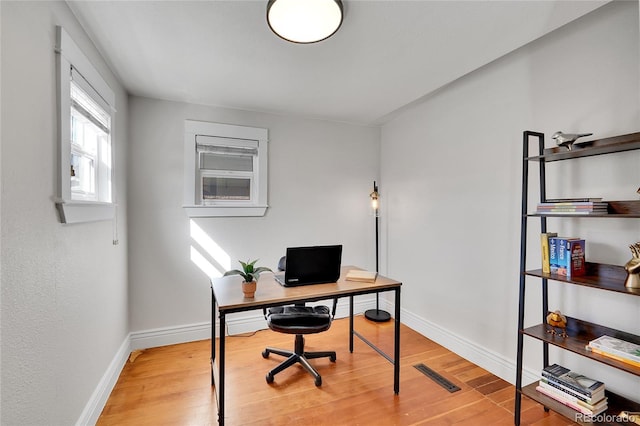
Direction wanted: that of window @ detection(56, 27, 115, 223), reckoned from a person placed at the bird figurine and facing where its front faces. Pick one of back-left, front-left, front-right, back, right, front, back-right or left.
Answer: front-left

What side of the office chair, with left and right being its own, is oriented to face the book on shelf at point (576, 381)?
left

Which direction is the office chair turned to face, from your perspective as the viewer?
facing the viewer

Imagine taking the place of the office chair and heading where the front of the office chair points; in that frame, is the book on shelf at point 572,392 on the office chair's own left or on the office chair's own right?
on the office chair's own left

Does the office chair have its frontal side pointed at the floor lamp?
no

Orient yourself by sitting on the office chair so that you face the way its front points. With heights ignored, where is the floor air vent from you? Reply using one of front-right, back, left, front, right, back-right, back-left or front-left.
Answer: left

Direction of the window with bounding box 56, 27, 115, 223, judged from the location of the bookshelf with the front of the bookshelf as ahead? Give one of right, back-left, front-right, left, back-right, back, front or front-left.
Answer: front

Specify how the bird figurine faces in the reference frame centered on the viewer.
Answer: facing to the left of the viewer

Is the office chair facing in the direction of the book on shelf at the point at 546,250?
no

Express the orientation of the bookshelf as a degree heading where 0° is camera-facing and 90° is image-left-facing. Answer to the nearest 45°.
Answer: approximately 45°

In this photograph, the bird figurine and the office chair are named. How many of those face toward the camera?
1

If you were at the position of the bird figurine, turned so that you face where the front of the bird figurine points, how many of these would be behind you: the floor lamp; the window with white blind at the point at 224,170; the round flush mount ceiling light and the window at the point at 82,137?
0

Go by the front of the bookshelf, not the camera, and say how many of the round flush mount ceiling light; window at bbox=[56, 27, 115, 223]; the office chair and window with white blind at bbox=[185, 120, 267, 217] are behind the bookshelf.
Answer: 0

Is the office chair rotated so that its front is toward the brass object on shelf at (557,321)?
no
